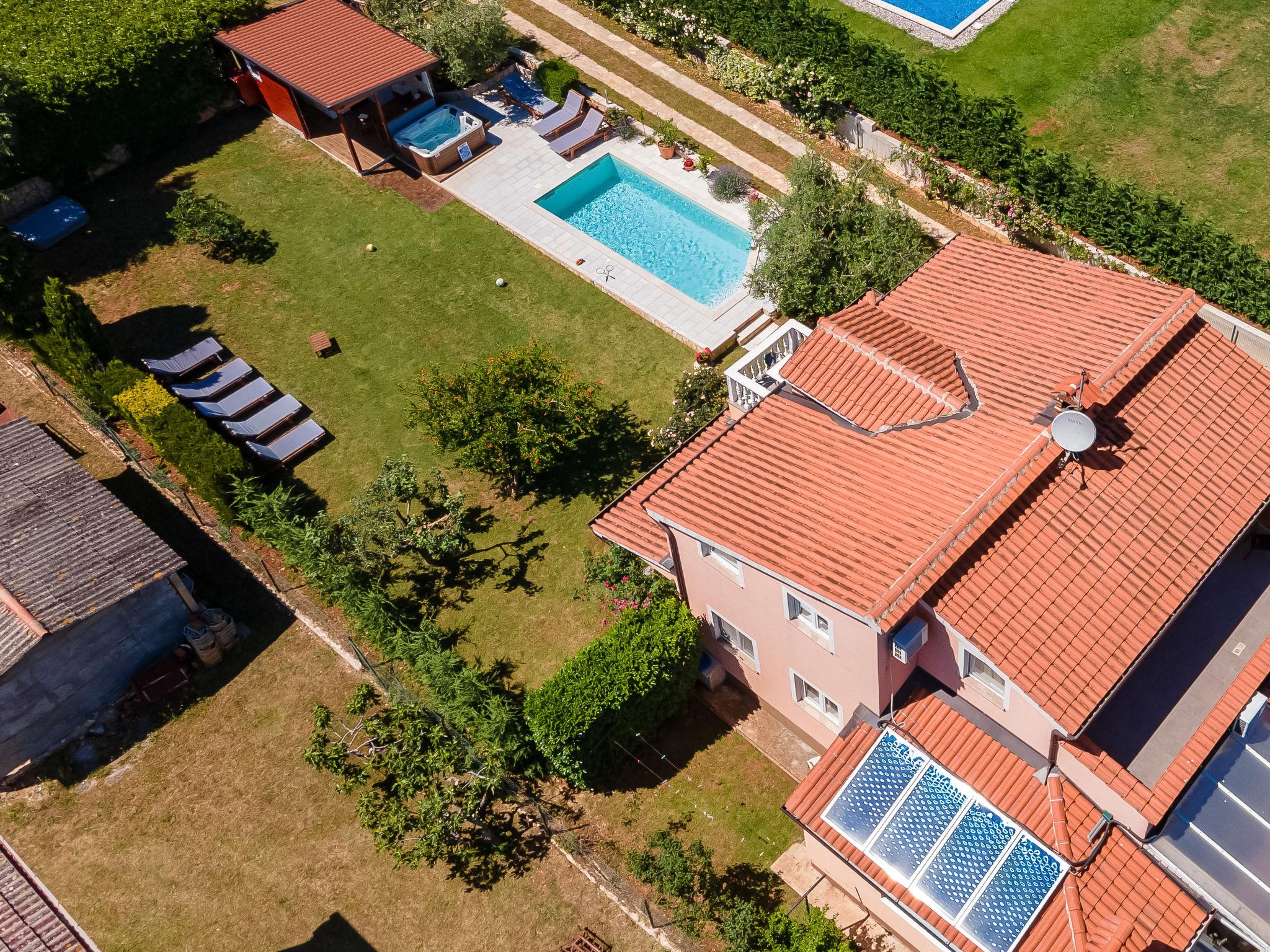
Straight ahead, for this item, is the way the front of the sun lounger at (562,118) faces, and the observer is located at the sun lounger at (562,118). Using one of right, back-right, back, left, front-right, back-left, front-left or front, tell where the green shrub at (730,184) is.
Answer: left

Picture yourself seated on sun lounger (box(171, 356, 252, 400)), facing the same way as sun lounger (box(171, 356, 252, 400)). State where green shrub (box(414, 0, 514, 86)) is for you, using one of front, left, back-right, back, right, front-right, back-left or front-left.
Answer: front

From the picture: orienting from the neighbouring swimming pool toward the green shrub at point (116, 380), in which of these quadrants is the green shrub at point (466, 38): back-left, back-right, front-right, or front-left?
front-right

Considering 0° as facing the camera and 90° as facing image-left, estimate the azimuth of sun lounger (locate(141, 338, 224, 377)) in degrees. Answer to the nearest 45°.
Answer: approximately 225°

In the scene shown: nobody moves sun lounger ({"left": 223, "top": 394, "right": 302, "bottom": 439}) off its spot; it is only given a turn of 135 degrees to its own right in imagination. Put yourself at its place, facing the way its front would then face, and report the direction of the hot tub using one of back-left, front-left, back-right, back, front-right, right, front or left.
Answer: back-left

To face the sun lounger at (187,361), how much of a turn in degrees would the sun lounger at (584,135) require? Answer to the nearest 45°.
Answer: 0° — it already faces it

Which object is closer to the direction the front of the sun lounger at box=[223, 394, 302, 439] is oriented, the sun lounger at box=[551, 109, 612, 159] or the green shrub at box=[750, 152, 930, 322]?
the sun lounger

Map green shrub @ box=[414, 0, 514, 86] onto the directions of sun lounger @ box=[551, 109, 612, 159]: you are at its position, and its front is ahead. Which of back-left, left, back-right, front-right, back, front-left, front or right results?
right

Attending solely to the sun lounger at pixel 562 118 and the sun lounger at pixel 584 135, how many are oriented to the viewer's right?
0

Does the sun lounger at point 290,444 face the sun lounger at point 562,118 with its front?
yes

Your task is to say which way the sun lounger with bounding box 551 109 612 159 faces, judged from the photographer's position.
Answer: facing the viewer and to the left of the viewer

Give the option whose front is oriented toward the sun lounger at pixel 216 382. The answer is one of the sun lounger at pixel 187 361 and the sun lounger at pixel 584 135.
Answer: the sun lounger at pixel 584 135
